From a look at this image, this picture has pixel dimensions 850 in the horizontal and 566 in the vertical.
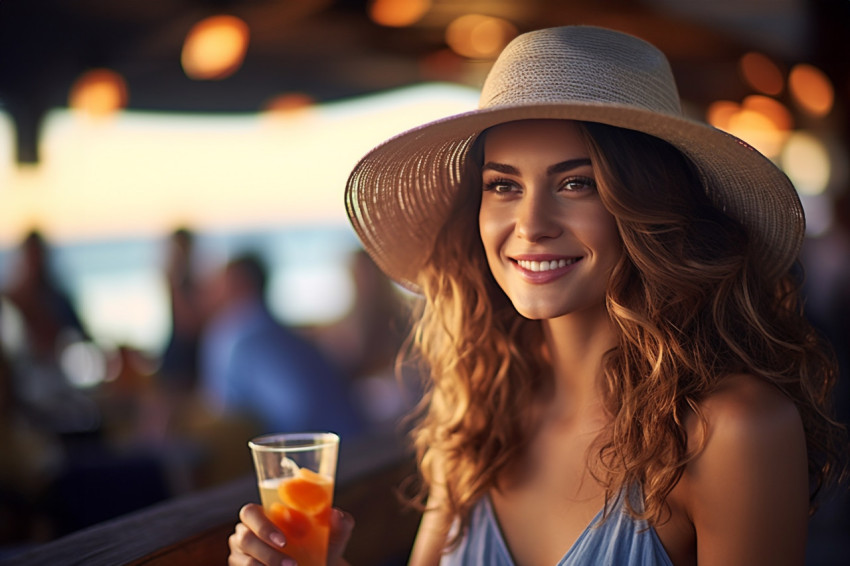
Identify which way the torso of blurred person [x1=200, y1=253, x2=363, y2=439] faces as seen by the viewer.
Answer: to the viewer's left

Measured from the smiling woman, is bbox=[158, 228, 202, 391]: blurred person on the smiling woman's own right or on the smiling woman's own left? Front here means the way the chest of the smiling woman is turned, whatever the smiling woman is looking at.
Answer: on the smiling woman's own right

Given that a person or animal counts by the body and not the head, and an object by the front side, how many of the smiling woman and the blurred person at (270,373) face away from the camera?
0

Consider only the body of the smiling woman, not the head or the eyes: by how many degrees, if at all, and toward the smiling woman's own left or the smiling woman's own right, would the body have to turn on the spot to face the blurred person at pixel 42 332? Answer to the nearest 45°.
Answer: approximately 90° to the smiling woman's own right

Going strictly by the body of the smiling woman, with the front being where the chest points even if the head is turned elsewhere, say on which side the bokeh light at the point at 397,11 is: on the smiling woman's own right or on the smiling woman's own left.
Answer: on the smiling woman's own right

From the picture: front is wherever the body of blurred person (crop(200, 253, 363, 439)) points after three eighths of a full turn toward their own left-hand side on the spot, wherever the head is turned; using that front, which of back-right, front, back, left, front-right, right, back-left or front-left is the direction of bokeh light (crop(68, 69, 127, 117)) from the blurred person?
back

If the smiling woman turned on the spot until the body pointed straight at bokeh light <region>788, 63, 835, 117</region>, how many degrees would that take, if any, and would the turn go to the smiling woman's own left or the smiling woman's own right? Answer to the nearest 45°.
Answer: approximately 135° to the smiling woman's own right

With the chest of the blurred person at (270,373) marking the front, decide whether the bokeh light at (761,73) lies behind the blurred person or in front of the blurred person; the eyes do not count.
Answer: behind

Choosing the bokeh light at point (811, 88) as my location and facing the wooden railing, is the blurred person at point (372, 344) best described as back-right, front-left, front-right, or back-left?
front-right

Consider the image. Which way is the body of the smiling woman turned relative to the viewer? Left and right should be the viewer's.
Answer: facing the viewer and to the left of the viewer

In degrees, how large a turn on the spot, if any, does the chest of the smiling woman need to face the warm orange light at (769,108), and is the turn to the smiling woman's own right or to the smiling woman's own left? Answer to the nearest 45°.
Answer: approximately 135° to the smiling woman's own right

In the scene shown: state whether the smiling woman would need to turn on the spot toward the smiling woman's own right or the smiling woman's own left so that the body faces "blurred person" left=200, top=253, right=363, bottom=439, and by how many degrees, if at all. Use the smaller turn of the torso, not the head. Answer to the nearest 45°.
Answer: approximately 90° to the smiling woman's own right

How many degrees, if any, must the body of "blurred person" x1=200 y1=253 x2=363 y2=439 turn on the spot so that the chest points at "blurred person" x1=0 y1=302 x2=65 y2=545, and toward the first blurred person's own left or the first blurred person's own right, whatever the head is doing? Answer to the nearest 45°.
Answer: approximately 45° to the first blurred person's own left

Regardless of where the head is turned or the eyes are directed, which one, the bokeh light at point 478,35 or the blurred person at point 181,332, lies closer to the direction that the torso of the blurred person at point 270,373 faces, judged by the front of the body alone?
the blurred person
